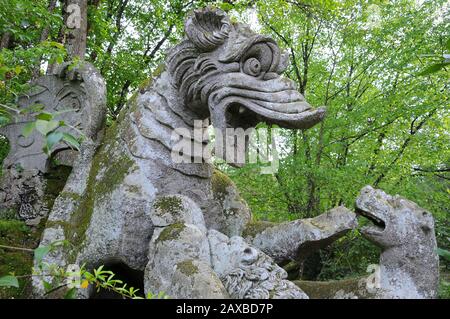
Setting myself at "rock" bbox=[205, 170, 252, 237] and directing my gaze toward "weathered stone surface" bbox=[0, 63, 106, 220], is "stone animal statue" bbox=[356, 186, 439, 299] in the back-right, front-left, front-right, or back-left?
back-left

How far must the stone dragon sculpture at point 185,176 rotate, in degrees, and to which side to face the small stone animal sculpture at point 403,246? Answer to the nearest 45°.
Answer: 0° — it already faces it

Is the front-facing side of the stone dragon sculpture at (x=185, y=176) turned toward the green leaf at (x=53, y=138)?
no

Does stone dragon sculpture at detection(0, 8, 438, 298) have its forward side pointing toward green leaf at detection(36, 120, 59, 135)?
no

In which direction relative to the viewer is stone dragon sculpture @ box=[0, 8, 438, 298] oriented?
to the viewer's right
